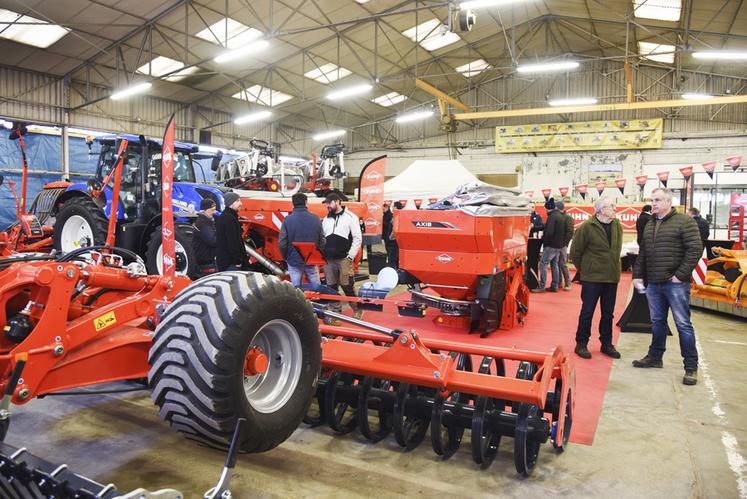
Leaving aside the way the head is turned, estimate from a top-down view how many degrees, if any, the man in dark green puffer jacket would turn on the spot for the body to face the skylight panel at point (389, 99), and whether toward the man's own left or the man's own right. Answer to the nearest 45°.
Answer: approximately 90° to the man's own right

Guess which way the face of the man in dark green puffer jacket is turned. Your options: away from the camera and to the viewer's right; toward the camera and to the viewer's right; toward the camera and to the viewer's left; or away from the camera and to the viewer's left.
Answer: toward the camera and to the viewer's left

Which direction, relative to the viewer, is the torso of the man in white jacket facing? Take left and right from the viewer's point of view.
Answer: facing the viewer and to the left of the viewer

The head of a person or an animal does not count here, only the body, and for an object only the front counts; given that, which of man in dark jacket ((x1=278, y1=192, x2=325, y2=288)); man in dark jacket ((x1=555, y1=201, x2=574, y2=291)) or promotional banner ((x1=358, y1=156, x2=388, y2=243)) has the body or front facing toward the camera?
the promotional banner

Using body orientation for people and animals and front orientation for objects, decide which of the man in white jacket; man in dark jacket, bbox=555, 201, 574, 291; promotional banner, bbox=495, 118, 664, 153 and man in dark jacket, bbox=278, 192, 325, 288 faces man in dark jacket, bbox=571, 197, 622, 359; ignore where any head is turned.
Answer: the promotional banner

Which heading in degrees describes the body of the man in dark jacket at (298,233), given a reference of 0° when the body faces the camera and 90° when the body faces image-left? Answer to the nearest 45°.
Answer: approximately 180°

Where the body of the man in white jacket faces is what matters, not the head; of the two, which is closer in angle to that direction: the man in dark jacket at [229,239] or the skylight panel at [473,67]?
the man in dark jacket

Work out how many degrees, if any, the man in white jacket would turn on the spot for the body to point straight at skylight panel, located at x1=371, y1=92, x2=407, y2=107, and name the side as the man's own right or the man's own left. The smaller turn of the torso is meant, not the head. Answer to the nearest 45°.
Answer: approximately 135° to the man's own right

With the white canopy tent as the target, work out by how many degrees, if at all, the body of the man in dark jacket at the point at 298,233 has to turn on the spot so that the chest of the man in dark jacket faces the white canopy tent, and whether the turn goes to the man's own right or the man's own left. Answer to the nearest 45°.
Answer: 0° — they already face it
